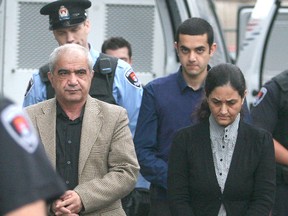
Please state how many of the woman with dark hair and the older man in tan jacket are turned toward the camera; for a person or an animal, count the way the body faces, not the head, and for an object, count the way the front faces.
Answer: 2

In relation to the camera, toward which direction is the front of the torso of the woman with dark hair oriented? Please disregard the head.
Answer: toward the camera

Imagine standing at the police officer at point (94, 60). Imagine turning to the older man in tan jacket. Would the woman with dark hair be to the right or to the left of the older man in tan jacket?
left

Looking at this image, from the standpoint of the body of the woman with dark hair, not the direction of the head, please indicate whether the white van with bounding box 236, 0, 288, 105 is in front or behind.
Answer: behind

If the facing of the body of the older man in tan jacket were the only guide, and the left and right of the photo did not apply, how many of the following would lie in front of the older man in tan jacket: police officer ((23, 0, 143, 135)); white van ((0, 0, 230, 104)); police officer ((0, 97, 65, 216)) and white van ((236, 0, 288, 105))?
1

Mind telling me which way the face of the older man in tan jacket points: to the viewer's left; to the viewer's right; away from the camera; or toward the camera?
toward the camera

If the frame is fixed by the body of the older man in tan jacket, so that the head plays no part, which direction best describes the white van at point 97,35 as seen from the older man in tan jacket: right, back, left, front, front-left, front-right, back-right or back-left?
back

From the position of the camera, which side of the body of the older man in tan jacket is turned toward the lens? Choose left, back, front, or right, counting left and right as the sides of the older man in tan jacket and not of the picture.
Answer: front

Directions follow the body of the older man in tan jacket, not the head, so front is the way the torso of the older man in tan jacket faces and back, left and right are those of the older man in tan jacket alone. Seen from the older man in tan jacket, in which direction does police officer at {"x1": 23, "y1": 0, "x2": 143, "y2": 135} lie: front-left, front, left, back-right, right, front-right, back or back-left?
back

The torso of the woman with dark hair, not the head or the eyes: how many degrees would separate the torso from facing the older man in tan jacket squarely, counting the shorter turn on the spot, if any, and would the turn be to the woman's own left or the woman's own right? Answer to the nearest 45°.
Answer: approximately 90° to the woman's own right

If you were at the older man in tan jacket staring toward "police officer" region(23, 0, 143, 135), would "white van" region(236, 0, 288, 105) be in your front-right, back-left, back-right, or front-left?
front-right

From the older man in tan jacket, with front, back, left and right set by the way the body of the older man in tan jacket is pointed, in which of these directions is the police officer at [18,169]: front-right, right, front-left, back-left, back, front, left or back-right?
front

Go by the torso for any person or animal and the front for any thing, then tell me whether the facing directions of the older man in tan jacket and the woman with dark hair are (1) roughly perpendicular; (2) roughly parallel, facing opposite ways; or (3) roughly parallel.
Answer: roughly parallel
